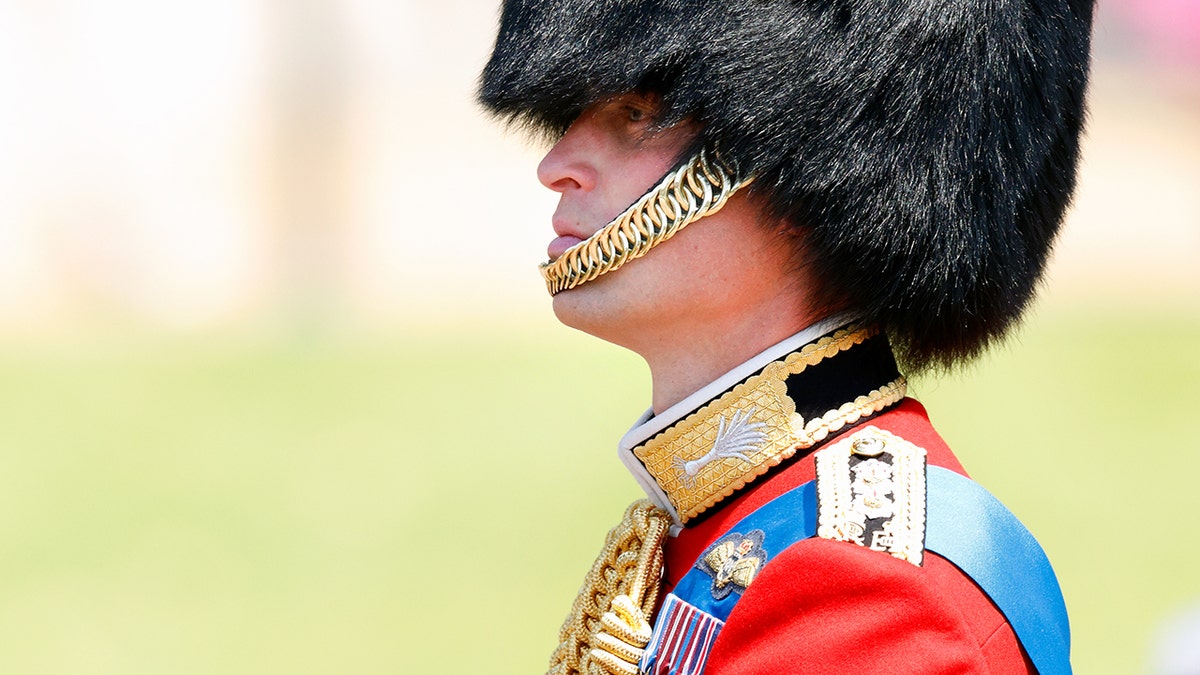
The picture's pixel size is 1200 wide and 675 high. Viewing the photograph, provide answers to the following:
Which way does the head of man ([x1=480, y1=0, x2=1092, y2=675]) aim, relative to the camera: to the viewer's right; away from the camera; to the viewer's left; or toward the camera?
to the viewer's left

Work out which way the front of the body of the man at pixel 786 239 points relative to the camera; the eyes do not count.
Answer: to the viewer's left
